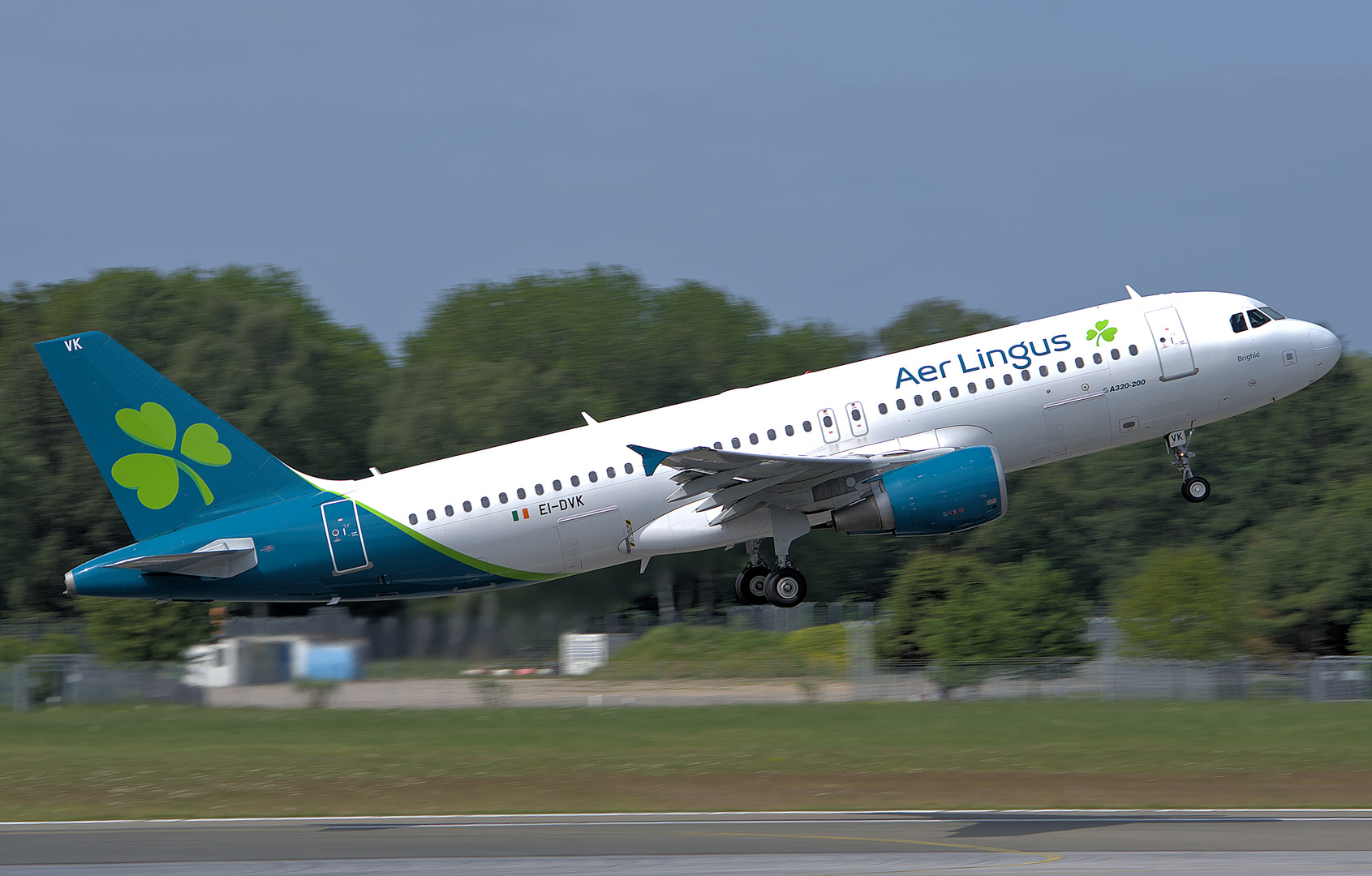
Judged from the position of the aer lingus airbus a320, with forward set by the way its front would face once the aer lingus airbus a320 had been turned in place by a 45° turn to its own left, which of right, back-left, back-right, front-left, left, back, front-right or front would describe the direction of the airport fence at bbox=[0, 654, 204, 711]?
left

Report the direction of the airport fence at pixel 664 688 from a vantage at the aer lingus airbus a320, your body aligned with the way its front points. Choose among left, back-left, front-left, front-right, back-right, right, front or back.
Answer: left

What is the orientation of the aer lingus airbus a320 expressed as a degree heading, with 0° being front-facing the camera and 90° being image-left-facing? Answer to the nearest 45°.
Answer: approximately 270°
